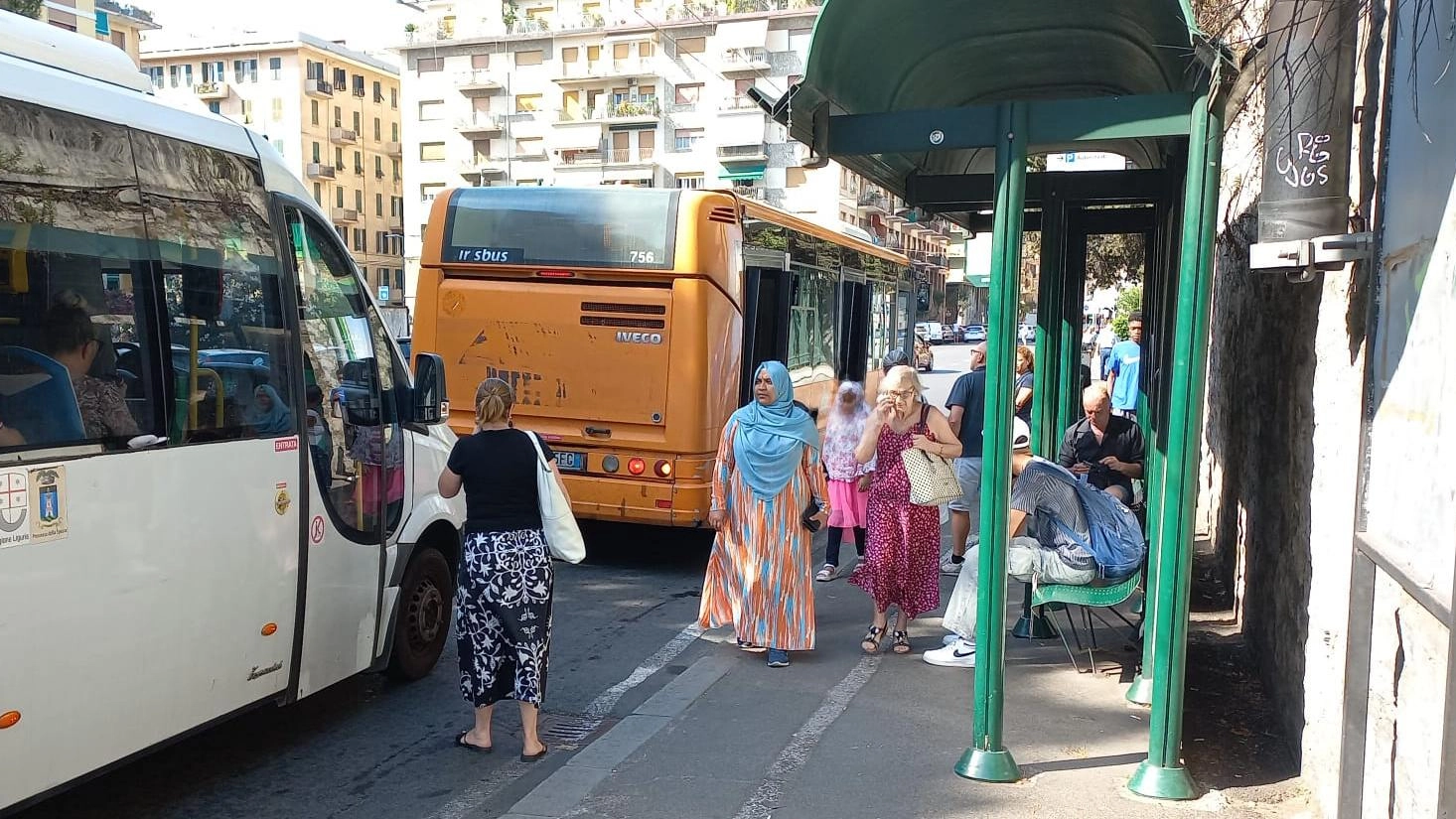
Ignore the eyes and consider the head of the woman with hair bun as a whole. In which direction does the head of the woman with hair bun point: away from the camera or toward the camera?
away from the camera

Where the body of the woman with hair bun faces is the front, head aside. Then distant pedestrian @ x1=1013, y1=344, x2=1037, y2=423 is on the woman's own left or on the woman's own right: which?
on the woman's own right

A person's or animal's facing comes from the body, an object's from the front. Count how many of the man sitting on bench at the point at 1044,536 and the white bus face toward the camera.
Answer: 0

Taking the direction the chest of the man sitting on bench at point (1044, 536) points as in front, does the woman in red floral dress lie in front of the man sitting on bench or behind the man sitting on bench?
in front

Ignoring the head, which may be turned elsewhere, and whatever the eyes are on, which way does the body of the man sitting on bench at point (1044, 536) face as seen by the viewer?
to the viewer's left

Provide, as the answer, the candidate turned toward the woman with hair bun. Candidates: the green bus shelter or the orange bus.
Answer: the green bus shelter

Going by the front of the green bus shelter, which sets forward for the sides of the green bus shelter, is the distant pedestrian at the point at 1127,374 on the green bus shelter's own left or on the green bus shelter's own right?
on the green bus shelter's own right

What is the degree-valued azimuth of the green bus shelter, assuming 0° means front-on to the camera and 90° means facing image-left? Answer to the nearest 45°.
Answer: approximately 90°

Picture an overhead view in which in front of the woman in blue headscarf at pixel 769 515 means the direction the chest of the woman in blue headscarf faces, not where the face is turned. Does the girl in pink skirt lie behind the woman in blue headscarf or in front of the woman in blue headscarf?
behind

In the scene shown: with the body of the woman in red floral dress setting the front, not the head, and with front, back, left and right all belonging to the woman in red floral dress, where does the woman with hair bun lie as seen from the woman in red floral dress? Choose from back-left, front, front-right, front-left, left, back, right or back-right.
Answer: front-right

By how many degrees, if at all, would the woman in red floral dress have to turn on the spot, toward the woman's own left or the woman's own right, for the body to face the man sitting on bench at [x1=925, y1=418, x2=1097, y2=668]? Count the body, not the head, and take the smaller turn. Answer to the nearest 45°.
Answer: approximately 45° to the woman's own left

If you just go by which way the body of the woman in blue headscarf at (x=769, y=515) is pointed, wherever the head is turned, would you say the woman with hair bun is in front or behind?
in front

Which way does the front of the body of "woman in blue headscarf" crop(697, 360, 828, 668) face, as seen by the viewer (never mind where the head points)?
toward the camera
